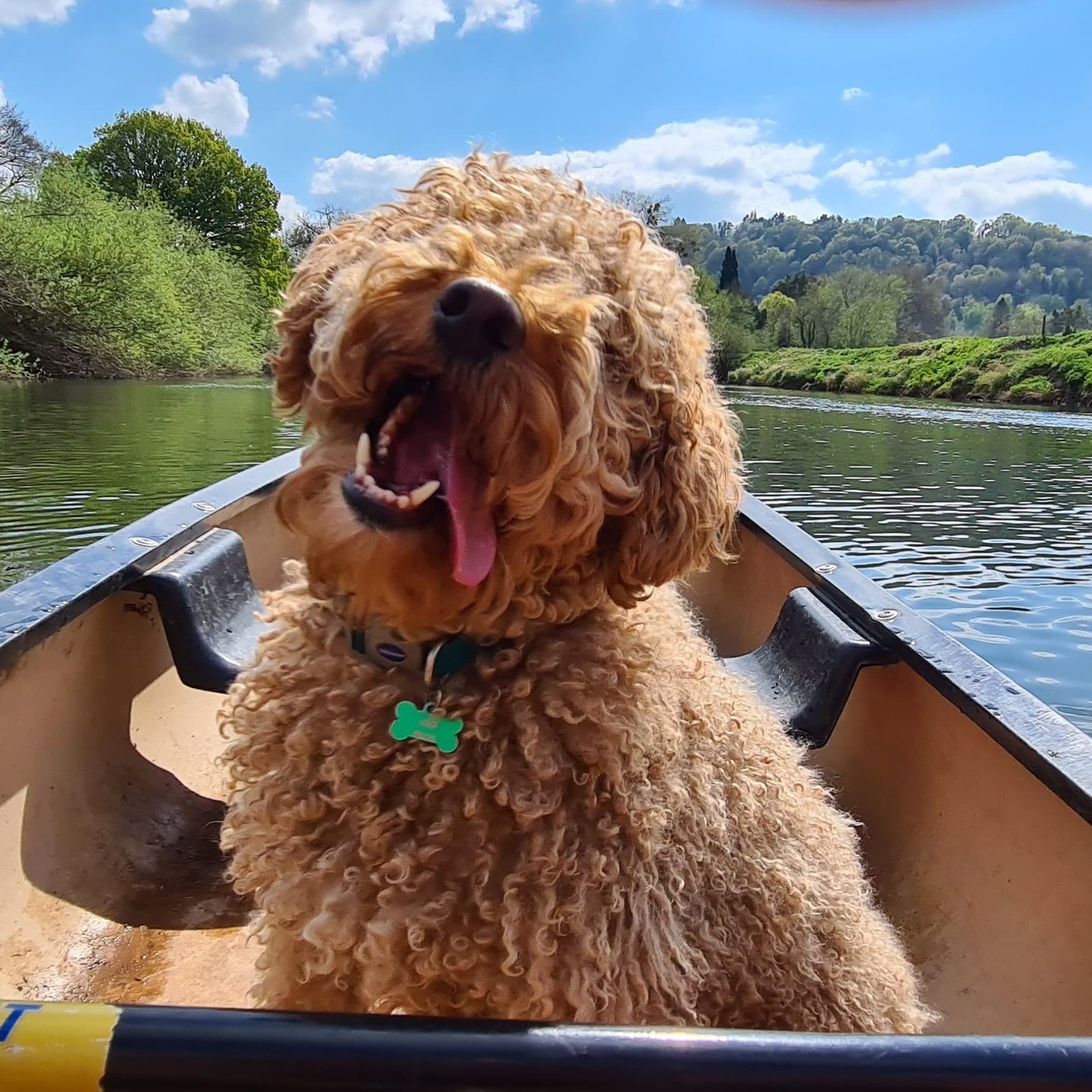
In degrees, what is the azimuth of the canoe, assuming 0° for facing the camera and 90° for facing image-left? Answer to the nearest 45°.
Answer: approximately 180°

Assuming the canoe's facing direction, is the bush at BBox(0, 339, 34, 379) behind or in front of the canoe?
in front

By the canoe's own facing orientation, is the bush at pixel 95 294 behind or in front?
in front

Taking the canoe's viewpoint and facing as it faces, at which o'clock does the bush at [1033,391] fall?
The bush is roughly at 1 o'clock from the canoe.

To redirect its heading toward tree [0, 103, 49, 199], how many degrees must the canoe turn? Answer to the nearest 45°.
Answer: approximately 45° to its left

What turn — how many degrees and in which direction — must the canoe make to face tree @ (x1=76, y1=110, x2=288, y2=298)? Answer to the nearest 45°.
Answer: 0° — it already faces it
